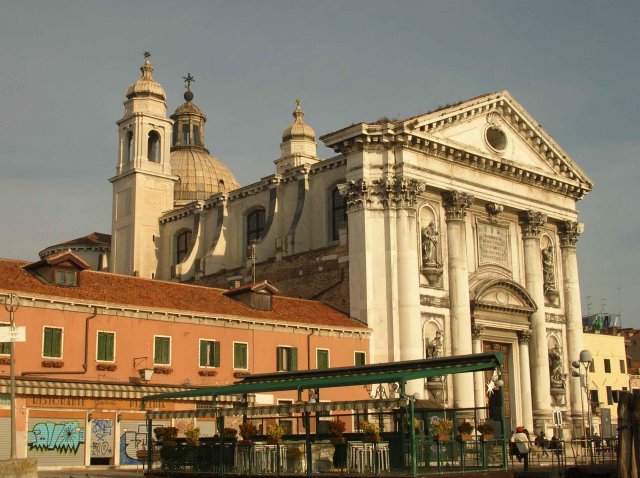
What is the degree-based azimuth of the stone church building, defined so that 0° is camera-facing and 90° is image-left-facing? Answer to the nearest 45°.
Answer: approximately 315°

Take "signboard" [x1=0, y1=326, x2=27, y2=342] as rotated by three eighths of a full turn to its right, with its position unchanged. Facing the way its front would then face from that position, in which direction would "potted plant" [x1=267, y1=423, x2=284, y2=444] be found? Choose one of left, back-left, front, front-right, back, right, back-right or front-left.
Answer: back-right

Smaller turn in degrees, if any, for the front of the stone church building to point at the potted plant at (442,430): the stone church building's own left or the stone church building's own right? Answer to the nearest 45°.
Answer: approximately 45° to the stone church building's own right

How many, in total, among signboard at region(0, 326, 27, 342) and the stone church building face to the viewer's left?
0

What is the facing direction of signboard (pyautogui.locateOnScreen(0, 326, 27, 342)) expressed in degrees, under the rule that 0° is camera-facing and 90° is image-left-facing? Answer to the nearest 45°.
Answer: approximately 0°

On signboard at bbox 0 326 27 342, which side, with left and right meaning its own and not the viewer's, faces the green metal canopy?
left

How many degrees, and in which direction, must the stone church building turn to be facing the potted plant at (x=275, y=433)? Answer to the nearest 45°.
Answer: approximately 45° to its right

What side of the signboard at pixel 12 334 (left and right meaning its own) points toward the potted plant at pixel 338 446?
left

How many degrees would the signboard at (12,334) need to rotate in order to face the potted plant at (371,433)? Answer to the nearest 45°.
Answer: approximately 90° to its left

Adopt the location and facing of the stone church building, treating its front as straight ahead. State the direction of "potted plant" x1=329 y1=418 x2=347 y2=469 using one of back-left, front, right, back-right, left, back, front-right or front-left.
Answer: front-right

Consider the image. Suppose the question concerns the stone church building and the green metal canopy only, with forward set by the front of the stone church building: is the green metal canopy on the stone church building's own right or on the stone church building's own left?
on the stone church building's own right

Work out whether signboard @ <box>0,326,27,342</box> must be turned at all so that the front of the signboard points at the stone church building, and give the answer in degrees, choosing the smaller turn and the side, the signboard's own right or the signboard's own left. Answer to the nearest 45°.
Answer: approximately 135° to the signboard's own left

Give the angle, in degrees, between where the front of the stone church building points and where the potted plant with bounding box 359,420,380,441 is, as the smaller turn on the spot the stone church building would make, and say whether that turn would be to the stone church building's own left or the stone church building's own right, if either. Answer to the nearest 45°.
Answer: approximately 45° to the stone church building's own right

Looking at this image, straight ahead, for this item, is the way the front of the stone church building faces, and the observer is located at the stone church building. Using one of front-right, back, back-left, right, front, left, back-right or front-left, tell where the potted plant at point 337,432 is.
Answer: front-right
